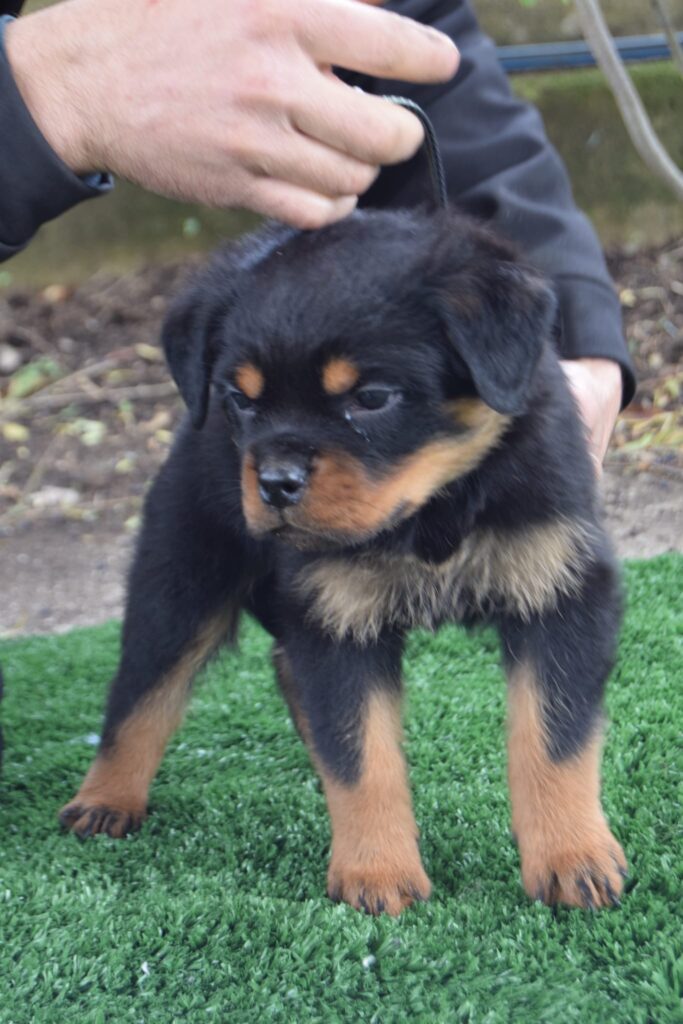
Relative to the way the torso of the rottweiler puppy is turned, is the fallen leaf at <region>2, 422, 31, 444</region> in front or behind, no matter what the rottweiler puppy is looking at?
behind
